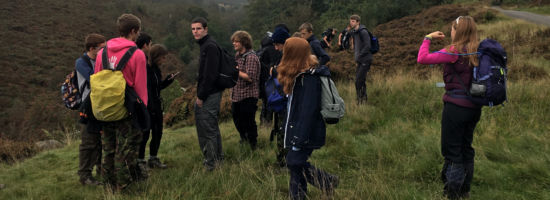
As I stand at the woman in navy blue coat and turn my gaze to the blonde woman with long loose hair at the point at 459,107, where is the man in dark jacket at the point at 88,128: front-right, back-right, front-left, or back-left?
back-left

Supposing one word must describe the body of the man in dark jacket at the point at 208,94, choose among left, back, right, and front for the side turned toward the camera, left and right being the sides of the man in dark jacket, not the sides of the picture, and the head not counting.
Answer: left

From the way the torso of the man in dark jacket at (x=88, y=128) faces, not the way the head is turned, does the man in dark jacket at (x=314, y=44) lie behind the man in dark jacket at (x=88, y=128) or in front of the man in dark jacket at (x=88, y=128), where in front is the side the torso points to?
in front

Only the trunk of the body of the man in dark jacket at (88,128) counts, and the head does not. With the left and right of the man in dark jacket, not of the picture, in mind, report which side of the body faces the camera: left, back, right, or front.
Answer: right

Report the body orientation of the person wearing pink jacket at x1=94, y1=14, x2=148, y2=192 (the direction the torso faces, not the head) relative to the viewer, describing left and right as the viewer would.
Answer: facing away from the viewer and to the right of the viewer

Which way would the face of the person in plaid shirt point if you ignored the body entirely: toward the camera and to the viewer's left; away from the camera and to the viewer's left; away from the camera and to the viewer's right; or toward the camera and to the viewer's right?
toward the camera and to the viewer's left

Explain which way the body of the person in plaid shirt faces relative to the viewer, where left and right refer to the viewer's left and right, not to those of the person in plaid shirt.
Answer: facing to the left of the viewer

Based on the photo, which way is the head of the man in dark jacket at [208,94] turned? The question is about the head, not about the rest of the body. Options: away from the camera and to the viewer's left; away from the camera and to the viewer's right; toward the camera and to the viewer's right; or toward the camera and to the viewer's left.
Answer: toward the camera and to the viewer's left

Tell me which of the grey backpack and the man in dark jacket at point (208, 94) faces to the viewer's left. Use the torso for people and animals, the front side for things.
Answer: the man in dark jacket

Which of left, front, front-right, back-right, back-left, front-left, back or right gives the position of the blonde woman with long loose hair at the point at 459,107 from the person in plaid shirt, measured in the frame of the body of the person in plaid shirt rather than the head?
back-left

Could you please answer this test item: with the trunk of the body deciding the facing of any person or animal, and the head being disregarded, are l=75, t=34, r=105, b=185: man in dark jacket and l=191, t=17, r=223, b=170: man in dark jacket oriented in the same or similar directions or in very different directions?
very different directions

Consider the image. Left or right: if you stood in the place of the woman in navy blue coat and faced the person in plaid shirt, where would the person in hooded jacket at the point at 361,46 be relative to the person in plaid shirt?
right

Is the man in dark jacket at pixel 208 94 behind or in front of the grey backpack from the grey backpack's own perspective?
behind
